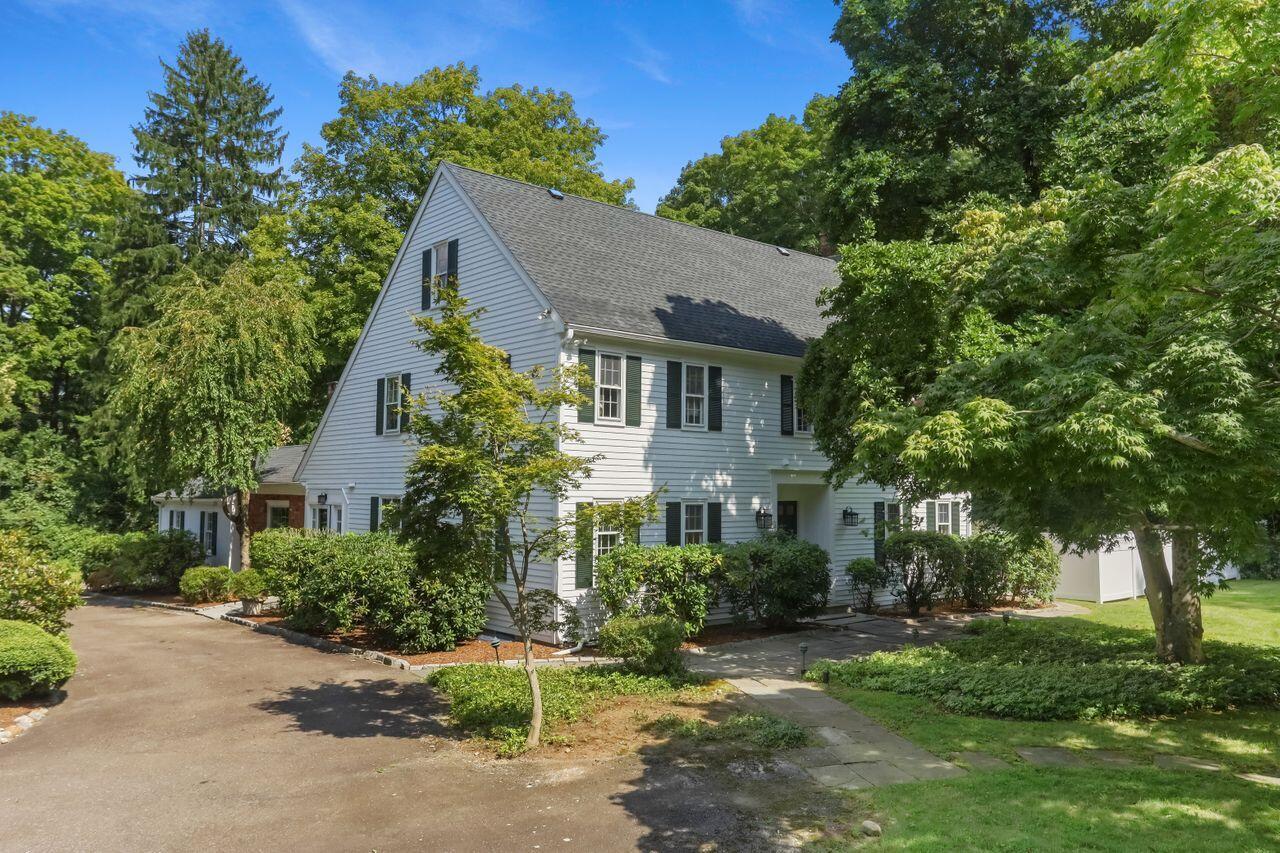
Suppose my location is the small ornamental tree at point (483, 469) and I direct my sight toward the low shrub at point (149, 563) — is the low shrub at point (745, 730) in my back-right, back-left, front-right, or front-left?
back-right

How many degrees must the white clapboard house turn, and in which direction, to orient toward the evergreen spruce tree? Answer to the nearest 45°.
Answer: approximately 180°

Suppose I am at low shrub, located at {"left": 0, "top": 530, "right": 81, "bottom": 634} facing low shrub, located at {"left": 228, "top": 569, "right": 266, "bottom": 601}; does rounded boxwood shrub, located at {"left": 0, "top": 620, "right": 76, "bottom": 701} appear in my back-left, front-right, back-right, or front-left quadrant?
back-right

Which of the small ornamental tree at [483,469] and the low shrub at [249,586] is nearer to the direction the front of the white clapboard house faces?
the small ornamental tree

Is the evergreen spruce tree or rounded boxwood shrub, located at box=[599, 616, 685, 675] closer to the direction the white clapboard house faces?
the rounded boxwood shrub

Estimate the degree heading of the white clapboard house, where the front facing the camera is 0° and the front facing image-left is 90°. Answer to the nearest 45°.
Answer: approximately 315°

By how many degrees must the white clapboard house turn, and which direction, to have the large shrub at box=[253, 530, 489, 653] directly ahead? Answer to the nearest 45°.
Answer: approximately 90° to its right

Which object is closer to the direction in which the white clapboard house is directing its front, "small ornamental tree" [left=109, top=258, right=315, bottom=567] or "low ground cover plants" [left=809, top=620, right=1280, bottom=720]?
the low ground cover plants

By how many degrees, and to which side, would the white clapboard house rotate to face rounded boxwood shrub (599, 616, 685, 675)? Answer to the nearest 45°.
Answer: approximately 45° to its right

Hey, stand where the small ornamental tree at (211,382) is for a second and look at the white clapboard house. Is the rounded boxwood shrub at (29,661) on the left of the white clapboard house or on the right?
right

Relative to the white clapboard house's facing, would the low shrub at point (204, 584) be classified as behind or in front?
behind

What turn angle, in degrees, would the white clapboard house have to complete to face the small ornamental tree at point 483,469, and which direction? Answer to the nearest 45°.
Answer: approximately 45° to its right

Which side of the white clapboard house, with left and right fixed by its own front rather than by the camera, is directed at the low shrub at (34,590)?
right
